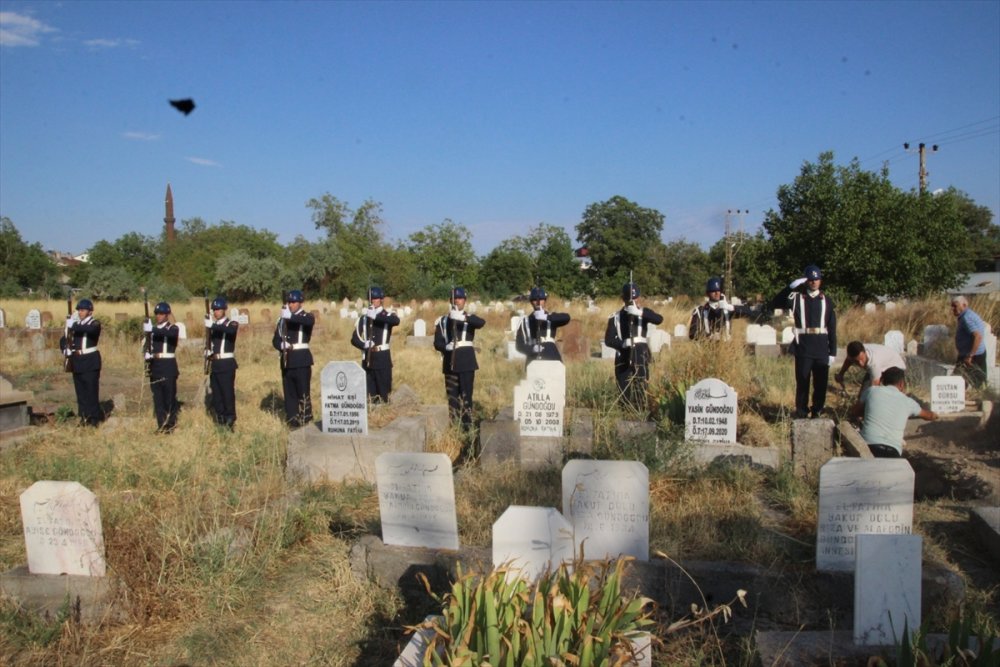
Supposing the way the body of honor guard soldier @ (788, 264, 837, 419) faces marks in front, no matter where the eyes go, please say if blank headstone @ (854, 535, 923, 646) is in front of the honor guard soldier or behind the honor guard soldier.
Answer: in front

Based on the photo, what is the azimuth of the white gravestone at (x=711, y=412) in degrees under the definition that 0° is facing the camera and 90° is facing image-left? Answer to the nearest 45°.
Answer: approximately 0°

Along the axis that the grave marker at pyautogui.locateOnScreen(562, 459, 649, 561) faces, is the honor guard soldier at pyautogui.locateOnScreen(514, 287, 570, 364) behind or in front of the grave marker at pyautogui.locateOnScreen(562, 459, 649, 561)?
behind

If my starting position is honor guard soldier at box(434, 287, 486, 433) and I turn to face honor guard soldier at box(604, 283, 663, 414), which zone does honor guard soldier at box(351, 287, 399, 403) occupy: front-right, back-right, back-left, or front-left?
back-left

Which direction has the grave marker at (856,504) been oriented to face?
toward the camera

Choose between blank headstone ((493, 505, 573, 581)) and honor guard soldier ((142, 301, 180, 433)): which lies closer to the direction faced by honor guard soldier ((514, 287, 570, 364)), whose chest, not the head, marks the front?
the blank headstone

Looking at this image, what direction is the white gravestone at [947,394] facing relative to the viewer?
toward the camera

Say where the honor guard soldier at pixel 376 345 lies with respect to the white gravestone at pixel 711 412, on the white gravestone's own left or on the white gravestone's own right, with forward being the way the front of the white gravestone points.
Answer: on the white gravestone's own right

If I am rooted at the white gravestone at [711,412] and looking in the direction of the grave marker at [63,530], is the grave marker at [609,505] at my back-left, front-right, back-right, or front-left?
front-left

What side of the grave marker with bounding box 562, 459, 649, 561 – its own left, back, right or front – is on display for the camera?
front

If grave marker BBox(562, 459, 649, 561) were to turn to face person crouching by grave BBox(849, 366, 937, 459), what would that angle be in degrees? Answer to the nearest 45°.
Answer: approximately 135° to its left

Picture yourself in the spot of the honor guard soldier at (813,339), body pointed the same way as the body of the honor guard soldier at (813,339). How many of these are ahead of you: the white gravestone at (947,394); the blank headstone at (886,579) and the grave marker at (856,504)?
2

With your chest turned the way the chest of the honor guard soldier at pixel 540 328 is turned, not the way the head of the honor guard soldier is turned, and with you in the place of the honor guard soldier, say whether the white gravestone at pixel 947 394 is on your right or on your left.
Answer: on your left

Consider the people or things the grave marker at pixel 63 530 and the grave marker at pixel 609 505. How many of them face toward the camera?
2

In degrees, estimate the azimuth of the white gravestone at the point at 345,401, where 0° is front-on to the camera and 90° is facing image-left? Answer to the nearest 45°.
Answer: approximately 0°
